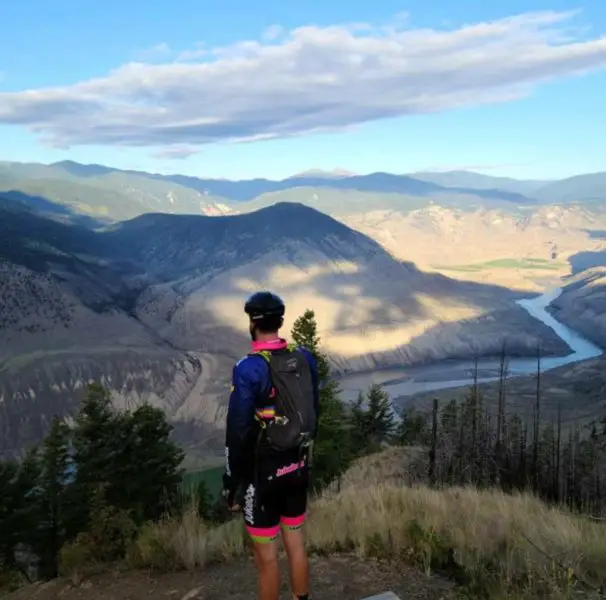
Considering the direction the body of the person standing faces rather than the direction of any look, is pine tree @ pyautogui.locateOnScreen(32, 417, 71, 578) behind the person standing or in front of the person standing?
in front

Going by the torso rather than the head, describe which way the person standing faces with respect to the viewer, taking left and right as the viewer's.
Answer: facing away from the viewer and to the left of the viewer

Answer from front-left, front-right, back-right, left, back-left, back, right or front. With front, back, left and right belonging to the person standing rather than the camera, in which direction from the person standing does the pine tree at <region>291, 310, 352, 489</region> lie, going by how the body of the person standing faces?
front-right
